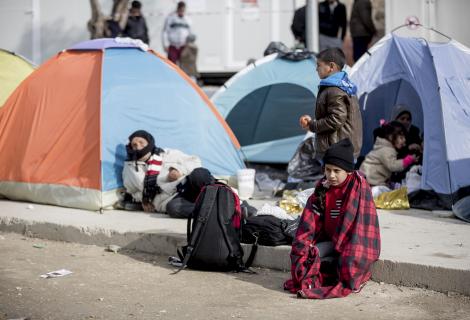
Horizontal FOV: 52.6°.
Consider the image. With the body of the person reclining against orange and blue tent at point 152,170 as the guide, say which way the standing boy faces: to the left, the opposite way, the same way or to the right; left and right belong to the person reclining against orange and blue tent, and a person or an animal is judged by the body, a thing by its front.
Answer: to the right

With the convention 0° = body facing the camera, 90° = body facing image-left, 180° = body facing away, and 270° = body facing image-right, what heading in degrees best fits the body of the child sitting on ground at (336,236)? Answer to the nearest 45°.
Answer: approximately 45°

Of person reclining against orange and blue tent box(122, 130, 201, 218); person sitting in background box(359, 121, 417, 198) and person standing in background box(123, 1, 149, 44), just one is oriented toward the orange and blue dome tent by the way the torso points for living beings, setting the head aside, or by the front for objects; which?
the person standing in background

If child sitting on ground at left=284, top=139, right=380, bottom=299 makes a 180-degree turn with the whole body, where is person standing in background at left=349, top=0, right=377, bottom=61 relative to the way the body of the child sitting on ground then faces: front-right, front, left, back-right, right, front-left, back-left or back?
front-left

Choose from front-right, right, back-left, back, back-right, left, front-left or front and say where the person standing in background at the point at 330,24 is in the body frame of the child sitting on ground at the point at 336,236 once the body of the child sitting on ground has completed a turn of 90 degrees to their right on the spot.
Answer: front-right

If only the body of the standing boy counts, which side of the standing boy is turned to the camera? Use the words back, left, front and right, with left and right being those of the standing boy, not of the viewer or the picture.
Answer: left

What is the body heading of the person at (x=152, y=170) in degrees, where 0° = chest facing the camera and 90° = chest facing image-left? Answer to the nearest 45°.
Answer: approximately 0°
